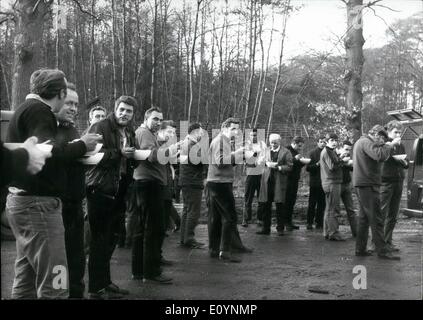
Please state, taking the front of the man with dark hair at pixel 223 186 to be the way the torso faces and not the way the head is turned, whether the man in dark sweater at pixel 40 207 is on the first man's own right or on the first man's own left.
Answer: on the first man's own right

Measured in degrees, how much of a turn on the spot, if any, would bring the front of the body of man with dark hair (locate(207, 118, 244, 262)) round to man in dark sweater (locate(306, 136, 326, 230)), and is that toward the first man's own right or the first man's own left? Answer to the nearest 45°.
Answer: approximately 45° to the first man's own left

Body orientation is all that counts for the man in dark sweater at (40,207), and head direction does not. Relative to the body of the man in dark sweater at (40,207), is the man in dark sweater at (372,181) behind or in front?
in front

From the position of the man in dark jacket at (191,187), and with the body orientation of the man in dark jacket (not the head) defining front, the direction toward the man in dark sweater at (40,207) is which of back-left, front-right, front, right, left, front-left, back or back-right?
right

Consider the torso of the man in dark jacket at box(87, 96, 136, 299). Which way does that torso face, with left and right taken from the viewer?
facing the viewer and to the right of the viewer

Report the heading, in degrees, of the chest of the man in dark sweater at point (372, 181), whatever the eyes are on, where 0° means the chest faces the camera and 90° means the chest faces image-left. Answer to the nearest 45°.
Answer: approximately 270°

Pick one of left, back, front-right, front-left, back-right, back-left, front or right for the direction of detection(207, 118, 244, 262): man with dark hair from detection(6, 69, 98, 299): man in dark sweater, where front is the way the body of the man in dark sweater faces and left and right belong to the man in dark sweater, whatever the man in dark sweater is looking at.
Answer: front

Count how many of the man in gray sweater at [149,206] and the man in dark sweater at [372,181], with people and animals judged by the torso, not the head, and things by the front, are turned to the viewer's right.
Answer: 2

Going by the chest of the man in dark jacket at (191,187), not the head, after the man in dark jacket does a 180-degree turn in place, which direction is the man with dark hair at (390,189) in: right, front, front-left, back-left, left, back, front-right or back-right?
back

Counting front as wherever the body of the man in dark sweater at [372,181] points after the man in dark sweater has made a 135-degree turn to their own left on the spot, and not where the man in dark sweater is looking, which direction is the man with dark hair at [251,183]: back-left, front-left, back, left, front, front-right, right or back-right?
front

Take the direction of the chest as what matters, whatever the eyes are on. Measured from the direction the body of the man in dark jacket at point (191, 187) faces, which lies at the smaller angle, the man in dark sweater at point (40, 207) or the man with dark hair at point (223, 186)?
the man with dark hair

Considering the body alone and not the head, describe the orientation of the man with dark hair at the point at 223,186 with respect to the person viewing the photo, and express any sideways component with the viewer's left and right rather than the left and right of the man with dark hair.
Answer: facing to the right of the viewer

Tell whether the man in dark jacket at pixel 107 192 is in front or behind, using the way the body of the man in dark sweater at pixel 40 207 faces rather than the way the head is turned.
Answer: in front

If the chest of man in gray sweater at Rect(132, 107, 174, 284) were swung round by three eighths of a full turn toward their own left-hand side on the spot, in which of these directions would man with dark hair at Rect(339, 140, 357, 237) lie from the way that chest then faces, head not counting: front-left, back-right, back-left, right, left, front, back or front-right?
right

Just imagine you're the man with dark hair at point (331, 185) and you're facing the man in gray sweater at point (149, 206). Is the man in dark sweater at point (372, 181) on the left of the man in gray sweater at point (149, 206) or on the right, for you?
left

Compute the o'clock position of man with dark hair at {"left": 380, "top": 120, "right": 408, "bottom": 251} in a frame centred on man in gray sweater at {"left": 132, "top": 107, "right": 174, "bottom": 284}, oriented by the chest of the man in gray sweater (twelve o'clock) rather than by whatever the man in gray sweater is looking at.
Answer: The man with dark hair is roughly at 11 o'clock from the man in gray sweater.

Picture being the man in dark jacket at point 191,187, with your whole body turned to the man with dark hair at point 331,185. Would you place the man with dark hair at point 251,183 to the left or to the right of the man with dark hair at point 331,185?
left
